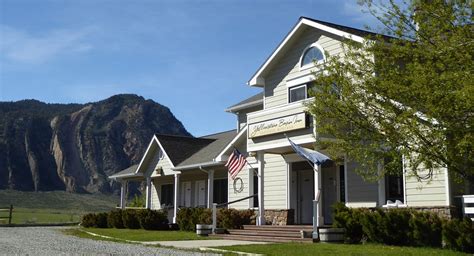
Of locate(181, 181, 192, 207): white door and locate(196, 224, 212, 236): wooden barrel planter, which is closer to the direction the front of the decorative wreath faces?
the wooden barrel planter

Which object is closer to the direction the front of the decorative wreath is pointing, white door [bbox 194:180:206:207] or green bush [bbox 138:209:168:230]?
the green bush

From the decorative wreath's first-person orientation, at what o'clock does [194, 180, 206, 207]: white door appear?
The white door is roughly at 4 o'clock from the decorative wreath.

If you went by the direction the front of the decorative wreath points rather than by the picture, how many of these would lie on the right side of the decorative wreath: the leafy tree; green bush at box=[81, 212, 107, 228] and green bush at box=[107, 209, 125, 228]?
2

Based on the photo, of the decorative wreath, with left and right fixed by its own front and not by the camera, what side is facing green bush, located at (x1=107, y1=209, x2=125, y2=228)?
right

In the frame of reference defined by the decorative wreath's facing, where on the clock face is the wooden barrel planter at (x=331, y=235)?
The wooden barrel planter is roughly at 10 o'clock from the decorative wreath.

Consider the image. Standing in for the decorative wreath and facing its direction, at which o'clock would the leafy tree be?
The leafy tree is roughly at 10 o'clock from the decorative wreath.

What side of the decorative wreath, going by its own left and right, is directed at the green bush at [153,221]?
right

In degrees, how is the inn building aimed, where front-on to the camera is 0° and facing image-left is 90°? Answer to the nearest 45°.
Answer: approximately 45°

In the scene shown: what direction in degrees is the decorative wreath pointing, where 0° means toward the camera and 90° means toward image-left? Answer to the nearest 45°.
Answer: approximately 45°

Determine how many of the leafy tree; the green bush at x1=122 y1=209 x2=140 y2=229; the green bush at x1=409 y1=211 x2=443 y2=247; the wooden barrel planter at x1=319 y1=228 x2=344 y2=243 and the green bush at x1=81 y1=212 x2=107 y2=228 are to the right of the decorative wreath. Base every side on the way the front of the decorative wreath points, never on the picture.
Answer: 2

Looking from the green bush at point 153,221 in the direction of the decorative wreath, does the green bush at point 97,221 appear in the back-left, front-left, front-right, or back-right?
back-left
